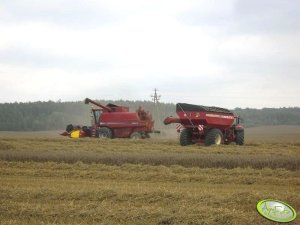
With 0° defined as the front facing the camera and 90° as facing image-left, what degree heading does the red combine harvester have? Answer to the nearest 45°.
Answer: approximately 90°

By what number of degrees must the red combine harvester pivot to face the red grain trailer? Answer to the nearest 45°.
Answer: approximately 135° to its left
